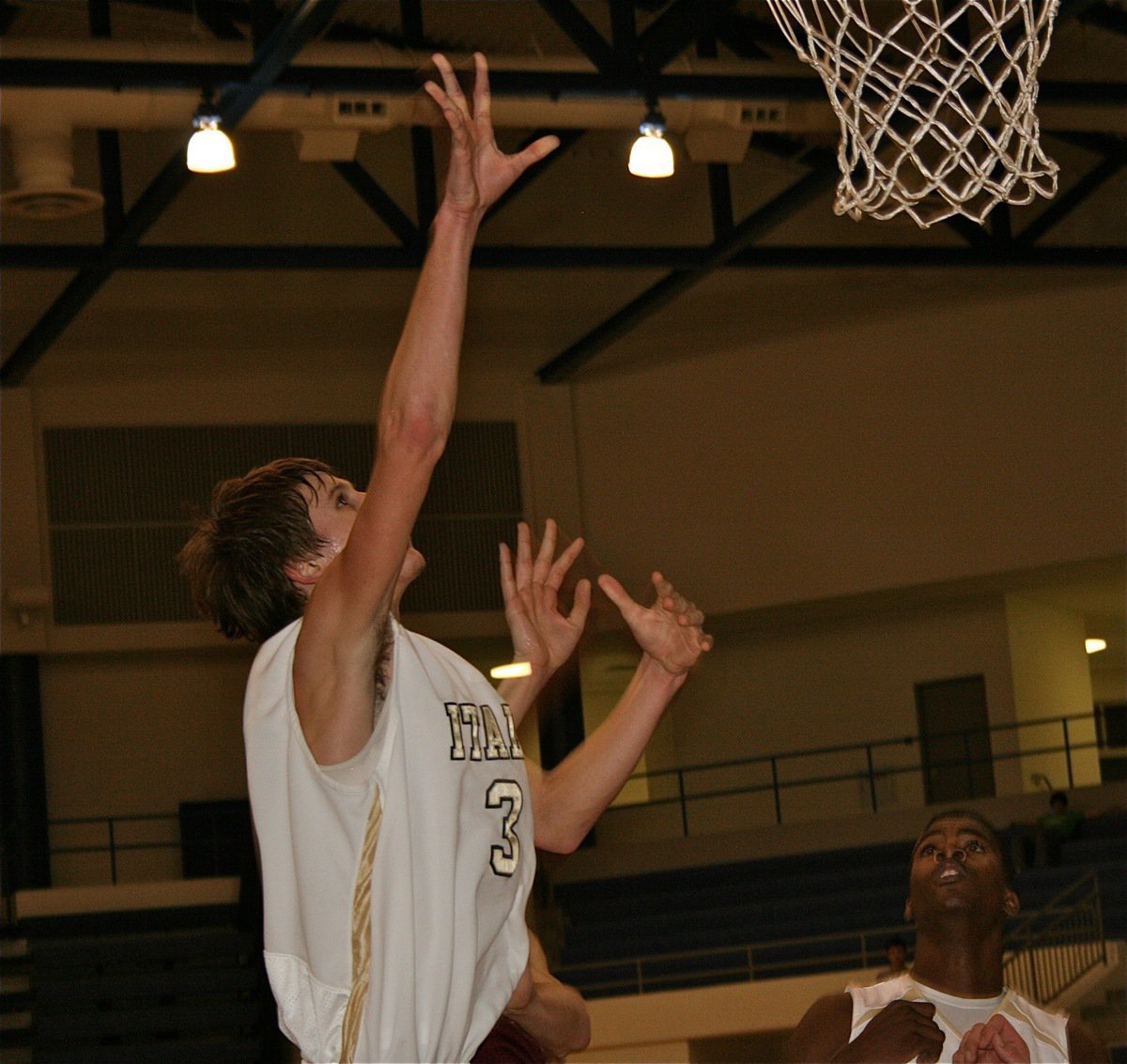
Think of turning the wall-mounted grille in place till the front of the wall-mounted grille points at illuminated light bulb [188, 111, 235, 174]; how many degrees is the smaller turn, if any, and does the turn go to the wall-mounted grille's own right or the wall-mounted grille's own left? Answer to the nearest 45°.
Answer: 0° — it already faces it

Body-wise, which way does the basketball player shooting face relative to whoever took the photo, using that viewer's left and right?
facing to the right of the viewer

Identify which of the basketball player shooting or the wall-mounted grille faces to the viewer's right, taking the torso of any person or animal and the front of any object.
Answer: the basketball player shooting

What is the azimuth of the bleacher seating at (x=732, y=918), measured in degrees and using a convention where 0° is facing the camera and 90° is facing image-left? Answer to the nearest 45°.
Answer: approximately 0°

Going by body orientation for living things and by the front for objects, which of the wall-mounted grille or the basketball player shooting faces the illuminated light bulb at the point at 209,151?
the wall-mounted grille

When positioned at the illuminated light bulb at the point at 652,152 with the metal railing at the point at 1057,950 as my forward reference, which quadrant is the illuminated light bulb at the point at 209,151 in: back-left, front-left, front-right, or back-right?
back-left

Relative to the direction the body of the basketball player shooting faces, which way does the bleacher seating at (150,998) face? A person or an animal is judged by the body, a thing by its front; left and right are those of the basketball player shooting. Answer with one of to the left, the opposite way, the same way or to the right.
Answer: to the right
